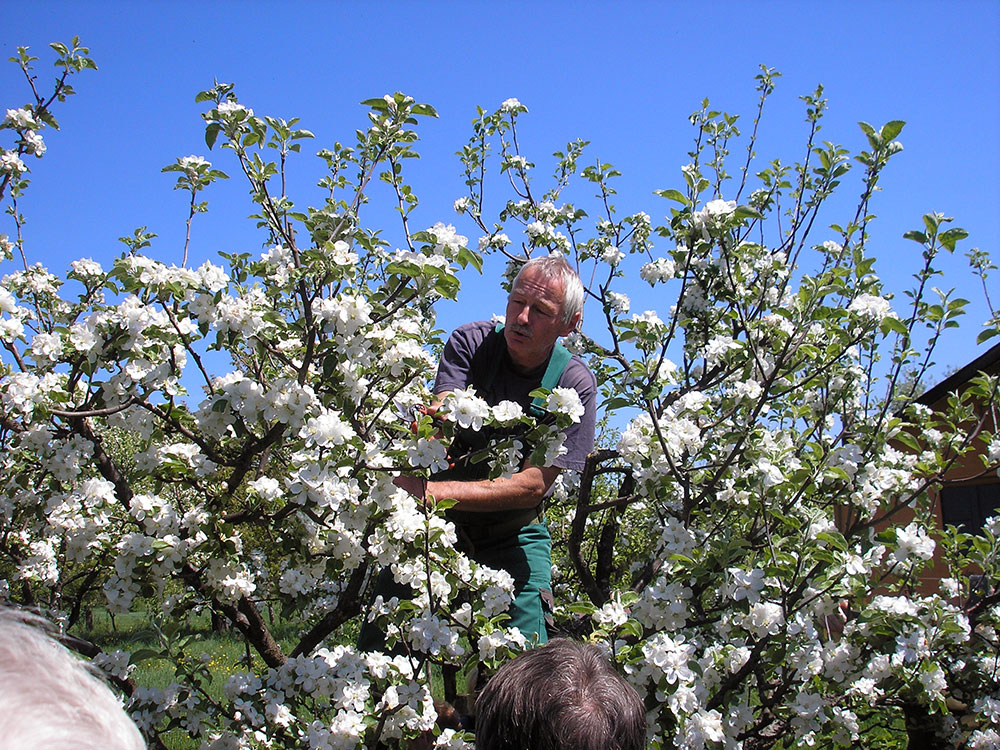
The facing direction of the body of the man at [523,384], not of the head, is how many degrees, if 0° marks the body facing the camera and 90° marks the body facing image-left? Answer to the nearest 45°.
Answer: approximately 45°
